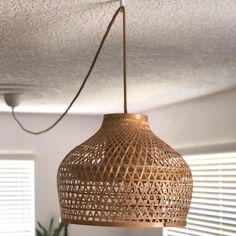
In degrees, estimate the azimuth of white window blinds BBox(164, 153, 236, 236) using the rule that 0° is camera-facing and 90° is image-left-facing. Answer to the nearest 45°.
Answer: approximately 45°

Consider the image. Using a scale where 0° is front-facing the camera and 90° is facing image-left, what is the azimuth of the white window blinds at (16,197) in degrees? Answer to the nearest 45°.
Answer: approximately 0°

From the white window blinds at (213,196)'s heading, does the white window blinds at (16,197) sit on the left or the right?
on its right

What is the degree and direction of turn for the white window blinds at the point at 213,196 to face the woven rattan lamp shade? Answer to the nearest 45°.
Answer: approximately 45° to its left

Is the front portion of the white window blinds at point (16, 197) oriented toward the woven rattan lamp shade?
yes
